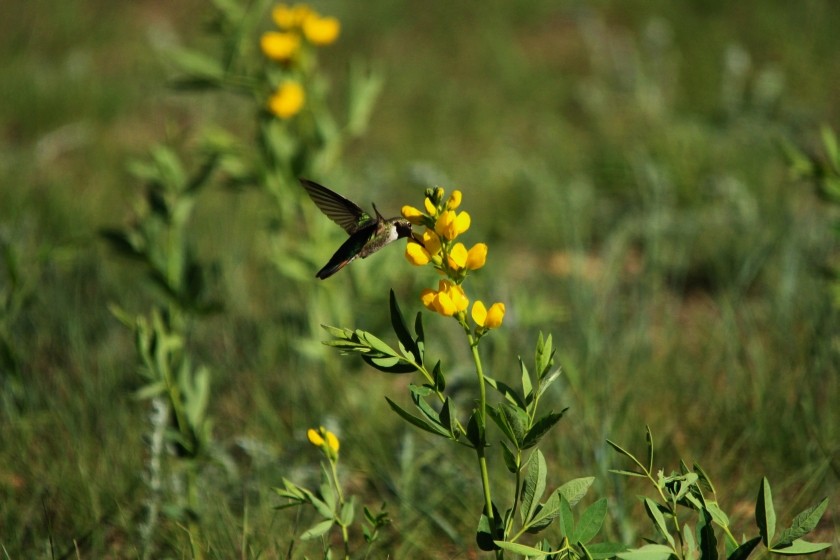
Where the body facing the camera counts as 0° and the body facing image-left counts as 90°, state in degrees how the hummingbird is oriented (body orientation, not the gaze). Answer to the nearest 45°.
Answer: approximately 270°

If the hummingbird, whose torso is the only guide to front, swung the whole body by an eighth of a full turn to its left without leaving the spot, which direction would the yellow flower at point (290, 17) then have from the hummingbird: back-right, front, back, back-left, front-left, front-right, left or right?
front-left

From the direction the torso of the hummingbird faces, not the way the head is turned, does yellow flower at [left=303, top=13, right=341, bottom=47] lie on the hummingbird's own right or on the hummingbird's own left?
on the hummingbird's own left

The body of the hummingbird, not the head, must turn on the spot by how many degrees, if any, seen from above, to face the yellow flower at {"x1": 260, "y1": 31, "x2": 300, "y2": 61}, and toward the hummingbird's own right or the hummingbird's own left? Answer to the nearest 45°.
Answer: approximately 90° to the hummingbird's own left

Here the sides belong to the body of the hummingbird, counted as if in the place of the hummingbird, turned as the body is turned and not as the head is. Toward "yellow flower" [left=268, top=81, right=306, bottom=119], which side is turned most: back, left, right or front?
left
